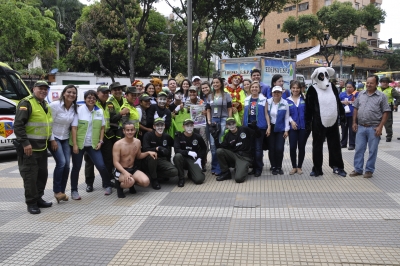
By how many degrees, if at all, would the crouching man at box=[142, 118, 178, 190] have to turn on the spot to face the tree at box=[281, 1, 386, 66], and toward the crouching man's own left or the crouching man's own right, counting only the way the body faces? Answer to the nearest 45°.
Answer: approximately 135° to the crouching man's own left

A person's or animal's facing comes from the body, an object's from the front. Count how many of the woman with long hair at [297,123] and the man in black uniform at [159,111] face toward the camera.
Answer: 2

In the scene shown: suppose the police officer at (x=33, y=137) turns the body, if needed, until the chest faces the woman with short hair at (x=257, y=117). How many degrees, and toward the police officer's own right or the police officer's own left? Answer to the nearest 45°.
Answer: approximately 45° to the police officer's own left

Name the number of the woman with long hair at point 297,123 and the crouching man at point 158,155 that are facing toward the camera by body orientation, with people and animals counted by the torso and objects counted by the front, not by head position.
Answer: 2

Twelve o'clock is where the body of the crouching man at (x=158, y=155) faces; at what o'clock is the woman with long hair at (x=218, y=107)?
The woman with long hair is roughly at 8 o'clock from the crouching man.

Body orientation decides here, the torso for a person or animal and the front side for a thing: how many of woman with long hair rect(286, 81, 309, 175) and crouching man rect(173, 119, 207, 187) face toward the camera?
2

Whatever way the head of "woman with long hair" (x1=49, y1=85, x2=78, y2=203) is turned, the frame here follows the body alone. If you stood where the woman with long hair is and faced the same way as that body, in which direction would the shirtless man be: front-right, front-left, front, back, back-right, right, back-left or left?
front-left

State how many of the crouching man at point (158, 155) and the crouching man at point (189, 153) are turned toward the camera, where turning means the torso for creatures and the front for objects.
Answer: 2

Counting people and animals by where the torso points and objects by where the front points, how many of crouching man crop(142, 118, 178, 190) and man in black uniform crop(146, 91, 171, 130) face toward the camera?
2

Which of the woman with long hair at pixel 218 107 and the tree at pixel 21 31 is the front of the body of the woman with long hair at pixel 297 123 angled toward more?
the woman with long hair
